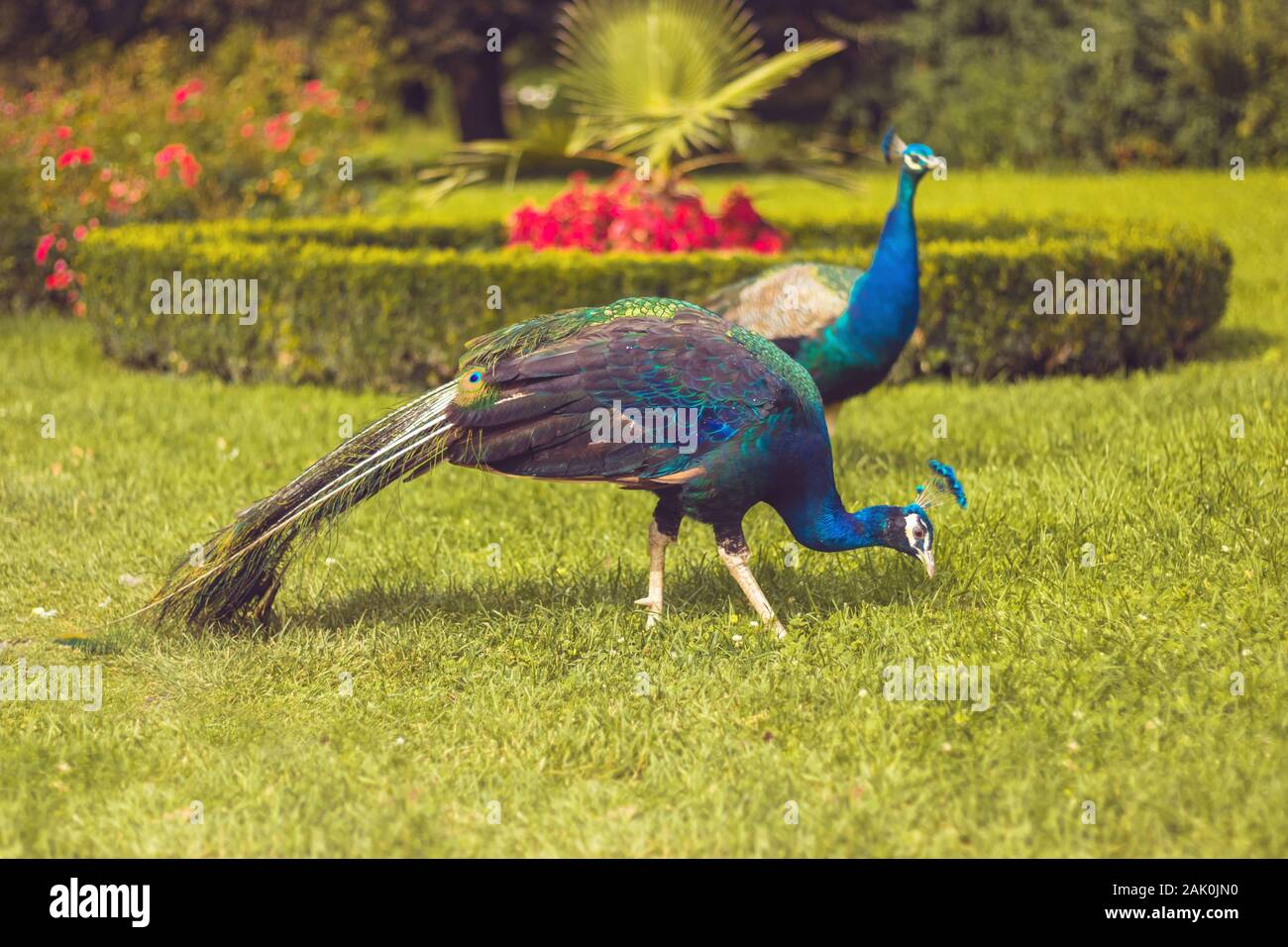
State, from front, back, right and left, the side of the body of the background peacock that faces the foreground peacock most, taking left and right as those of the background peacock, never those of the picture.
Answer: right

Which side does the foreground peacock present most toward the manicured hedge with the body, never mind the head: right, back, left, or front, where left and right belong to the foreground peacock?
left

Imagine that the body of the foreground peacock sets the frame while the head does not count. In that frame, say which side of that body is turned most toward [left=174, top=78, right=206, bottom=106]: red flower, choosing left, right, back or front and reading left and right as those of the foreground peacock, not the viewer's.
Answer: left

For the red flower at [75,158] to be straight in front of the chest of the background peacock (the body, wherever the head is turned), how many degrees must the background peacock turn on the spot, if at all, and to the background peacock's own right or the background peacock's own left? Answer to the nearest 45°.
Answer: approximately 135° to the background peacock's own left

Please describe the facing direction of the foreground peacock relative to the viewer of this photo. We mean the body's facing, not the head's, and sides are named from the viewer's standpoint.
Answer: facing to the right of the viewer

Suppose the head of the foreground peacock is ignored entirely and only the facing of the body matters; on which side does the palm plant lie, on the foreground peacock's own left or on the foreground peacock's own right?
on the foreground peacock's own left

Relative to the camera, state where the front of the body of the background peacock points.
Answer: to the viewer's right
